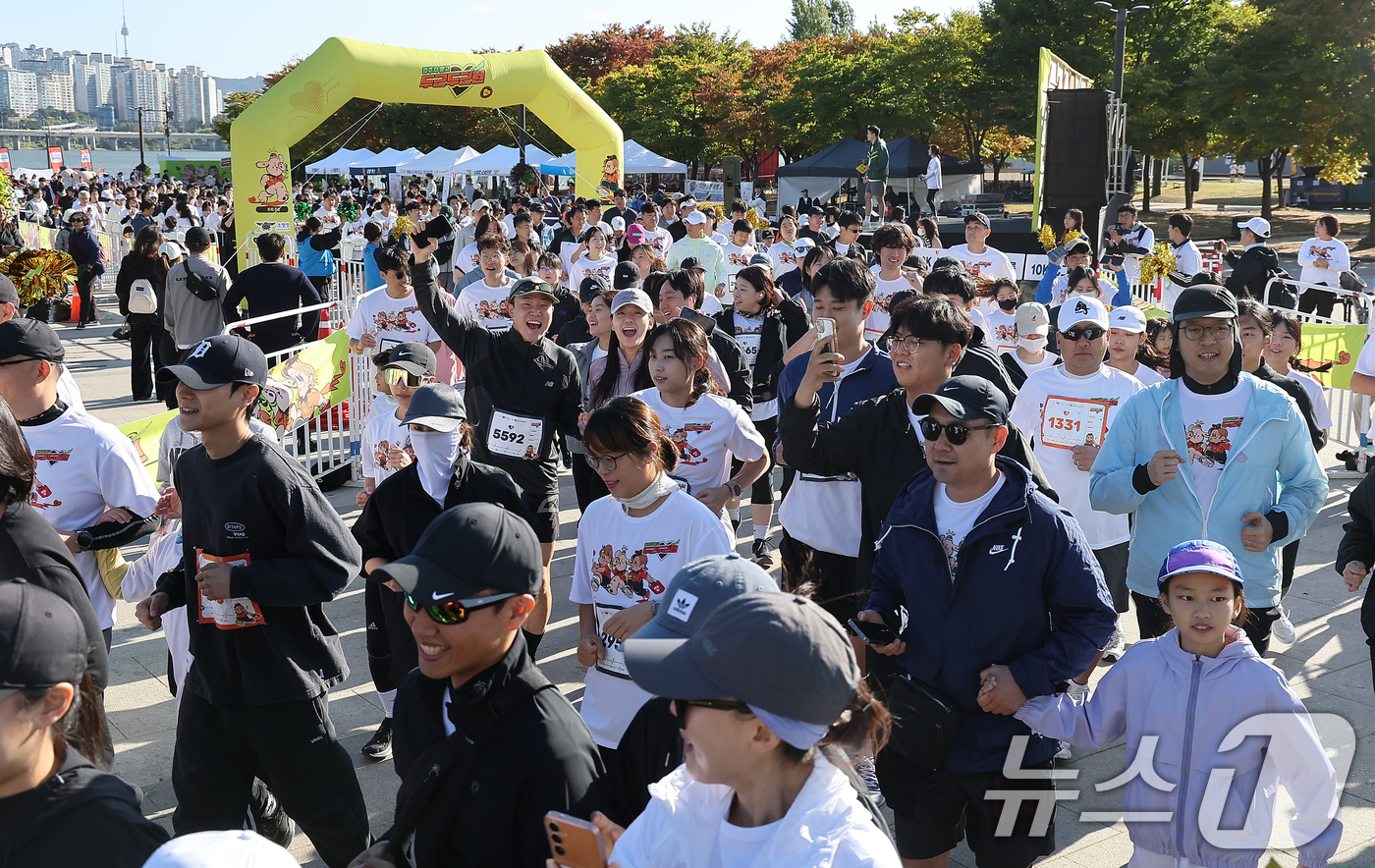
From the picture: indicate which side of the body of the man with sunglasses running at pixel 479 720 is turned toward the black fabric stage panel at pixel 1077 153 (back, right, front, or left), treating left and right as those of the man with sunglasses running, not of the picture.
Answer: back

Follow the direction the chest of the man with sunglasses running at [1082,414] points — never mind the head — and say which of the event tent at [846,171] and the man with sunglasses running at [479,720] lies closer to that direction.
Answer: the man with sunglasses running

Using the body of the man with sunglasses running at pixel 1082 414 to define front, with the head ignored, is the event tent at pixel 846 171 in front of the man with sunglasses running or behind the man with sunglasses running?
behind

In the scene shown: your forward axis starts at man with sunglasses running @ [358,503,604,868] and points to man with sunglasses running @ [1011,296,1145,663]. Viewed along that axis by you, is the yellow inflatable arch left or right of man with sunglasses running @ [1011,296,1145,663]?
left

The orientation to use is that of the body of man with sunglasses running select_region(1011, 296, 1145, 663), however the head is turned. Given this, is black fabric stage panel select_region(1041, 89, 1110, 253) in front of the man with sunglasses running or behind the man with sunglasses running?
behind

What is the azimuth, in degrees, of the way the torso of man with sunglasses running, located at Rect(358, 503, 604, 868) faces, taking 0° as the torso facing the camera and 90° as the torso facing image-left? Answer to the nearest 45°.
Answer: approximately 45°

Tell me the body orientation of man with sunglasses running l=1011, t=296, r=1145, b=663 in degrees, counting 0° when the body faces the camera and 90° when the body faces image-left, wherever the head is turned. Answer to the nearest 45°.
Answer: approximately 0°
